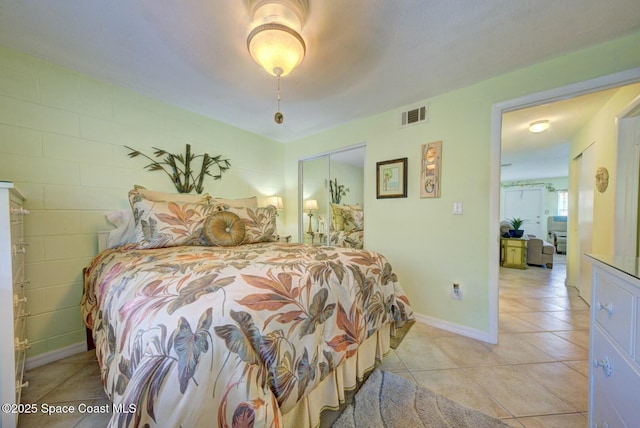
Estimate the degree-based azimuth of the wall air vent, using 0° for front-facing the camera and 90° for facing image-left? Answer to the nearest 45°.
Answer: approximately 45°

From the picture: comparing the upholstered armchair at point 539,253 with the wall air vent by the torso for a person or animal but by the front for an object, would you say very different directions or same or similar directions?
very different directions

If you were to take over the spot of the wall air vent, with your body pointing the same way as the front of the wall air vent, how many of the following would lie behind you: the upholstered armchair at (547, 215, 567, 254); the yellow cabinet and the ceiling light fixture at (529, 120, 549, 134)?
3

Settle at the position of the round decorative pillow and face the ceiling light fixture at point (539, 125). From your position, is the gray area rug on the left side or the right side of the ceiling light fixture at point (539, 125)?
right

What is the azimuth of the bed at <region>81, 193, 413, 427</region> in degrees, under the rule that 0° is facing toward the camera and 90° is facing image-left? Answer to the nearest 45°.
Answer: approximately 315°
